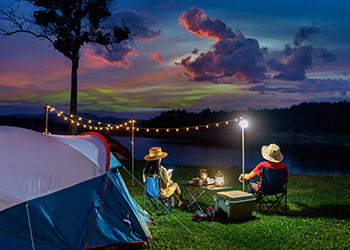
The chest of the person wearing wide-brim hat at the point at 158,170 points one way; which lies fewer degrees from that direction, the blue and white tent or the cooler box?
the cooler box

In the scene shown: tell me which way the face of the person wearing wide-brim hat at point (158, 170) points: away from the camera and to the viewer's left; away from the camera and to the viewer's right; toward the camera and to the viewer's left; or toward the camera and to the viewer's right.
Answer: away from the camera and to the viewer's right

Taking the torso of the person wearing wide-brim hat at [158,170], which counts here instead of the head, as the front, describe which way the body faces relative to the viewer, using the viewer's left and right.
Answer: facing to the right of the viewer
